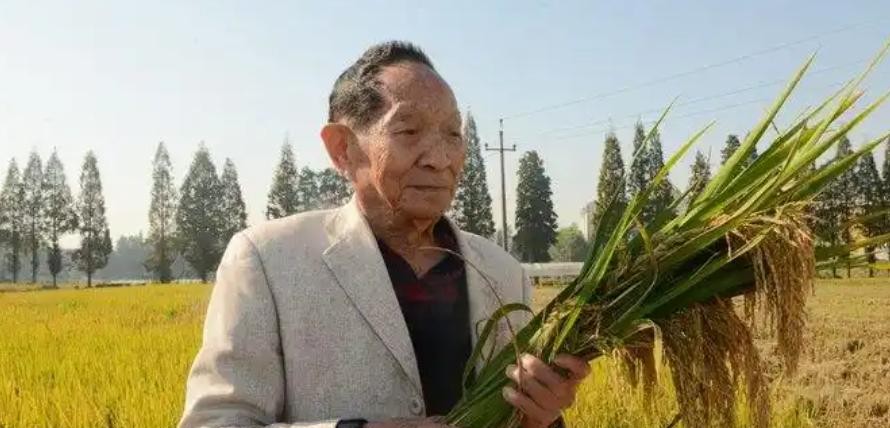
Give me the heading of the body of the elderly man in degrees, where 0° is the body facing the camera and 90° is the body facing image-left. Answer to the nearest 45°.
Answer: approximately 315°

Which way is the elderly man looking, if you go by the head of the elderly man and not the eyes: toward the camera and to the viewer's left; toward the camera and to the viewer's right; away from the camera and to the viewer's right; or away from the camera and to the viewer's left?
toward the camera and to the viewer's right
